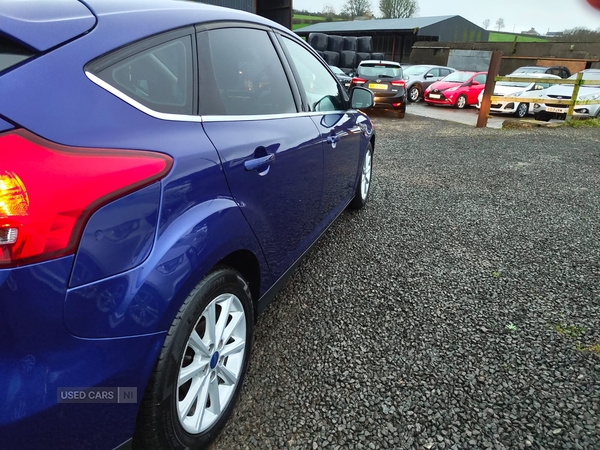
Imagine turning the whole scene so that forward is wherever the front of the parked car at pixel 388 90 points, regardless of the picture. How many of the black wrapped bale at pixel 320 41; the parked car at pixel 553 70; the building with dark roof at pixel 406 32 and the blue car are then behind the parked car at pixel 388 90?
1

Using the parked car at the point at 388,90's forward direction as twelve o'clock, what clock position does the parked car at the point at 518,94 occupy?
the parked car at the point at 518,94 is roughly at 2 o'clock from the parked car at the point at 388,90.

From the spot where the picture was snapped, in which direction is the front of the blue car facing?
facing away from the viewer and to the right of the viewer

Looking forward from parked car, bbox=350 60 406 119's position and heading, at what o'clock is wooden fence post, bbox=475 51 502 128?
The wooden fence post is roughly at 4 o'clock from the parked car.

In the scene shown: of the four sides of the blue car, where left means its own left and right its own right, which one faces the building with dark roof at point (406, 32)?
front

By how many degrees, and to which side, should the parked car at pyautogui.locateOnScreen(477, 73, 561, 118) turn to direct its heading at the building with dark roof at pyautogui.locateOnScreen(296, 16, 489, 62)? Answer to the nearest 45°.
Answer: approximately 135° to its right

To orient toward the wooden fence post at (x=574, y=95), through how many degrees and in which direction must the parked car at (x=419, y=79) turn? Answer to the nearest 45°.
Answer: approximately 90° to its left

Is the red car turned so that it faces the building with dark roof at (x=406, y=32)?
no

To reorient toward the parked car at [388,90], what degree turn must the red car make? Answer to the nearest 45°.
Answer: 0° — it already faces it

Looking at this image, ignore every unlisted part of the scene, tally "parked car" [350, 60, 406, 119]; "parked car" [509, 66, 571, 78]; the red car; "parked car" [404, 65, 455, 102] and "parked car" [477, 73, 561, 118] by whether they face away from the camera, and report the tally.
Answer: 1

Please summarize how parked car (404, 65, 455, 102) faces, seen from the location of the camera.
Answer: facing the viewer and to the left of the viewer

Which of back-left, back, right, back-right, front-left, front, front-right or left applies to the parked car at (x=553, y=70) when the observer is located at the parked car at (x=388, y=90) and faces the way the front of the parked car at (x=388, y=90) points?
front-right

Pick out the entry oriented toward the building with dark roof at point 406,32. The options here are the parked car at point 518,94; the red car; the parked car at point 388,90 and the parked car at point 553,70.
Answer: the parked car at point 388,90

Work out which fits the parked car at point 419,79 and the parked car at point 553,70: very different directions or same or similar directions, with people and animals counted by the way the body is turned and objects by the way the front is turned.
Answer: same or similar directions

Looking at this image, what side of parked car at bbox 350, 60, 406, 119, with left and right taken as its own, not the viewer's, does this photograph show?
back

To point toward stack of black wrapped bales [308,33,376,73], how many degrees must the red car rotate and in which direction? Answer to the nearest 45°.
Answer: approximately 90° to its right

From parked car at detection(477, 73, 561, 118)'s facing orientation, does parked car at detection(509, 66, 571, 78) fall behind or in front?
behind

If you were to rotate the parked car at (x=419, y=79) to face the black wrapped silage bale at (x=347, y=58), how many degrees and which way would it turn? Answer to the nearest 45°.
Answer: approximately 90° to its right

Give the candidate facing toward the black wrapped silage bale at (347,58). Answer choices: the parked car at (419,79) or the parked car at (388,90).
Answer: the parked car at (388,90)

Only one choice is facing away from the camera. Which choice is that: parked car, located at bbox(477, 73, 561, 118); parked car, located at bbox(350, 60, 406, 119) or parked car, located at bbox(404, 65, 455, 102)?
parked car, located at bbox(350, 60, 406, 119)
